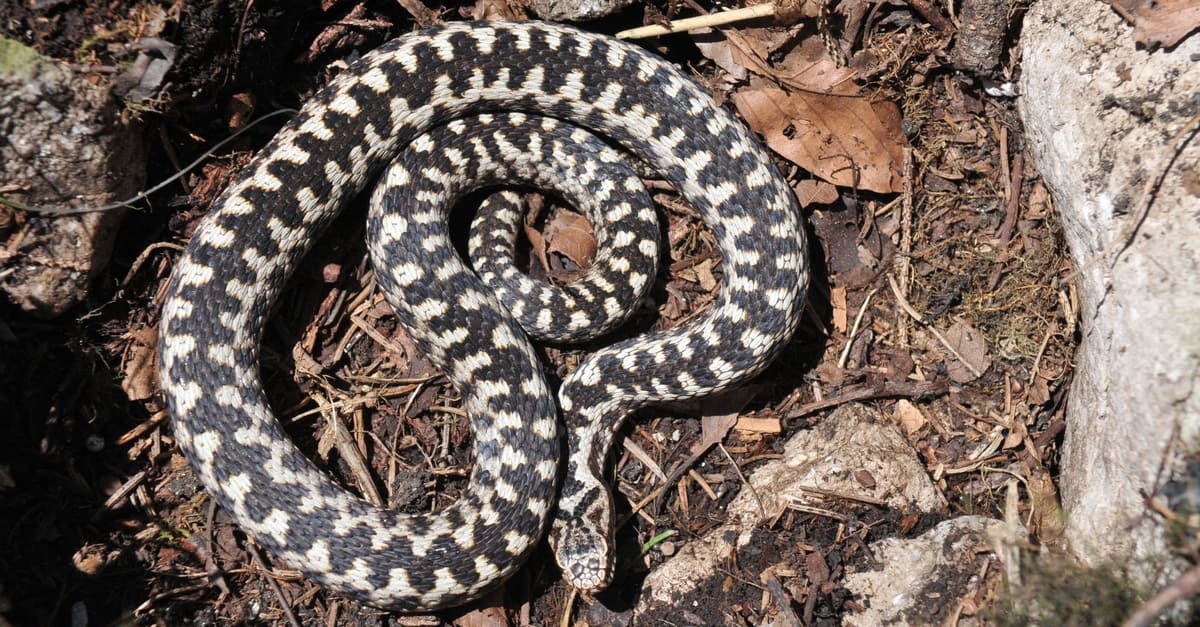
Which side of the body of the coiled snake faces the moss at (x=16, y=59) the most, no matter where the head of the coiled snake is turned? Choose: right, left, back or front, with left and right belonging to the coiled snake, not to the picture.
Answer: right

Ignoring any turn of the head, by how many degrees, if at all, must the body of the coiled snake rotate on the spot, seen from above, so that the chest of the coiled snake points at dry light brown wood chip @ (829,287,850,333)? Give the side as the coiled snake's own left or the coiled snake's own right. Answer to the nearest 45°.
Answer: approximately 90° to the coiled snake's own left

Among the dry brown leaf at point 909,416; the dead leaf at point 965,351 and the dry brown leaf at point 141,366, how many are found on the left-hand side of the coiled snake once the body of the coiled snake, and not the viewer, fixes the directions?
2

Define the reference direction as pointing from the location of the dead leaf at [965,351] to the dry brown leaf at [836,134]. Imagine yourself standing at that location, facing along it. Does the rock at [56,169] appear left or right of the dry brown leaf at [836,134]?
left

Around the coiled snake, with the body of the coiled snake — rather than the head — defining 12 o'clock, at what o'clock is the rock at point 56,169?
The rock is roughly at 3 o'clock from the coiled snake.

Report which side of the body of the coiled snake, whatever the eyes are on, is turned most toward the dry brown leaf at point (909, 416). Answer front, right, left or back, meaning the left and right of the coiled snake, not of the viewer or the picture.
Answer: left

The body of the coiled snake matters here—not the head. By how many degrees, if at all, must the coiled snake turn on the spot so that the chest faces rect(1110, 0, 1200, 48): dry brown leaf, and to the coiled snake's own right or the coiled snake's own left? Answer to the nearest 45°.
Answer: approximately 90° to the coiled snake's own left

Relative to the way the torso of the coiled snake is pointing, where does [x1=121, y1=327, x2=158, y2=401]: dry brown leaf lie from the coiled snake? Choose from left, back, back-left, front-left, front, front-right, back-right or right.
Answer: right

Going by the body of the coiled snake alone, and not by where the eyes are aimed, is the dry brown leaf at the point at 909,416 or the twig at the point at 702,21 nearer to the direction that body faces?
the dry brown leaf

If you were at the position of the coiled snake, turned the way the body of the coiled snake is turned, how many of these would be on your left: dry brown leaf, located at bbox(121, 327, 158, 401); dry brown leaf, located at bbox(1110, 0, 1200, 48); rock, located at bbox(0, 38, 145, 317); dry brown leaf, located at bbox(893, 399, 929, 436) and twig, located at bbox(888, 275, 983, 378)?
3

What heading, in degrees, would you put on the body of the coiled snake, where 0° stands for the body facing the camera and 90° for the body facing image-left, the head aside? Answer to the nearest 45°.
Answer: approximately 0°

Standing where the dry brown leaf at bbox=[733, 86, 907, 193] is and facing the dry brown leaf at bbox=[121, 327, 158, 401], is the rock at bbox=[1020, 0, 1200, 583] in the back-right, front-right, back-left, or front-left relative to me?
back-left

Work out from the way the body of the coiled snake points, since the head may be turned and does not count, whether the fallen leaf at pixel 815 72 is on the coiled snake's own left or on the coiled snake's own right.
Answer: on the coiled snake's own left
